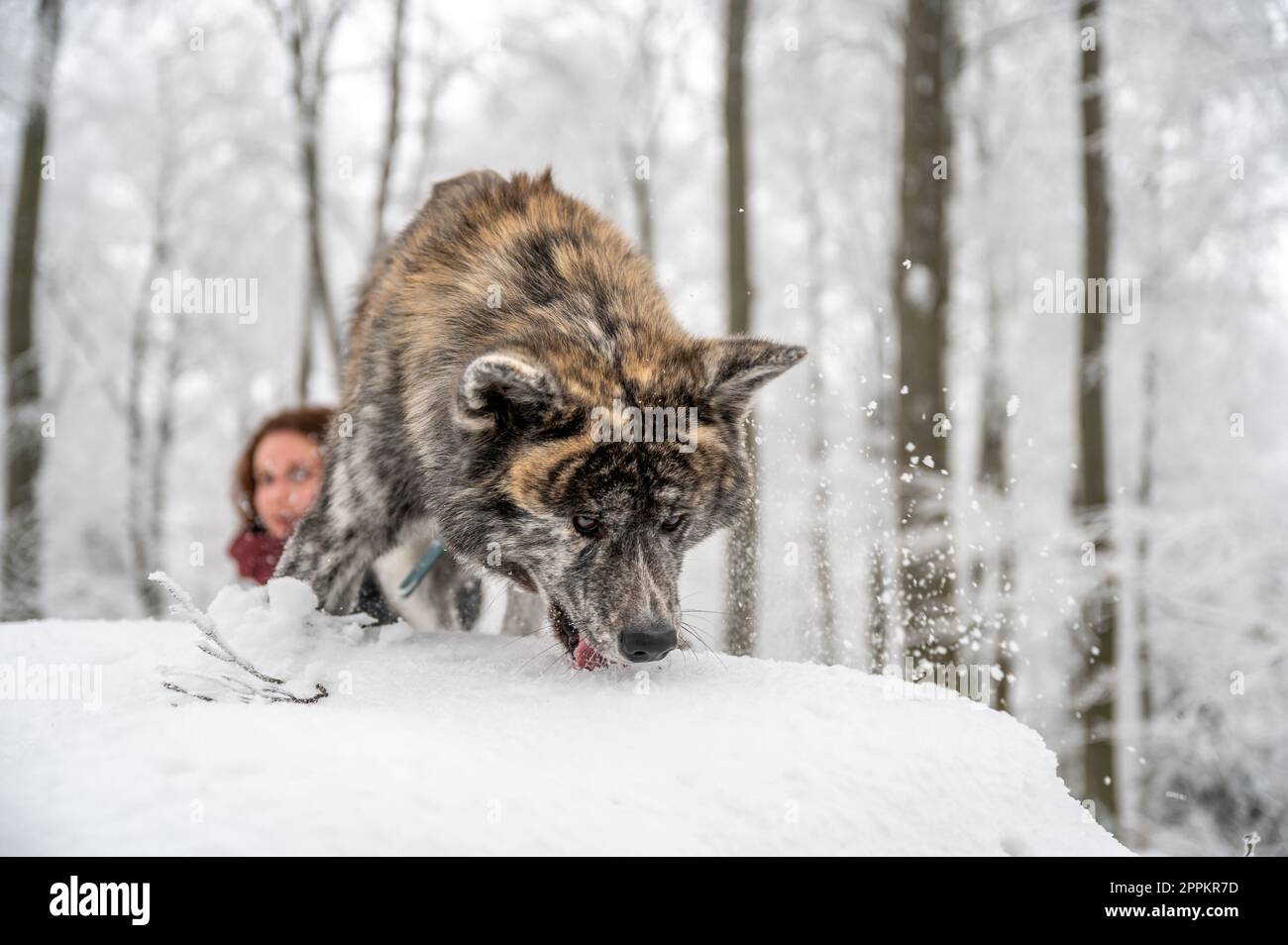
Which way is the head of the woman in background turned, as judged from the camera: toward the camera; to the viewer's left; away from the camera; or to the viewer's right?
toward the camera

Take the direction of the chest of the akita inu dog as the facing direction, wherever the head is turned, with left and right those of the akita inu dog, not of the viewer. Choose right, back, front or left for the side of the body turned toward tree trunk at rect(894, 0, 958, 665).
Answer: back

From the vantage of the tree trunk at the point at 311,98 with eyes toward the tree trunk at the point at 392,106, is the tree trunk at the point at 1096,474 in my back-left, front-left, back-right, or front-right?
front-right

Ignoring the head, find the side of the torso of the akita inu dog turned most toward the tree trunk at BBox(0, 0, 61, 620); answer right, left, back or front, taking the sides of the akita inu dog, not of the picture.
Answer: back

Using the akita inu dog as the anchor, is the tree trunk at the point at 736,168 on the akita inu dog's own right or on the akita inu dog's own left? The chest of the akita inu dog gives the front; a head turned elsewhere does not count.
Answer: on the akita inu dog's own left

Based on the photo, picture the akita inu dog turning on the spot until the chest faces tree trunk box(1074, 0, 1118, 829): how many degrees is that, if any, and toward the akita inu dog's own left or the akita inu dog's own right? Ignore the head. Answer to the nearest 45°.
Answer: approximately 90° to the akita inu dog's own left

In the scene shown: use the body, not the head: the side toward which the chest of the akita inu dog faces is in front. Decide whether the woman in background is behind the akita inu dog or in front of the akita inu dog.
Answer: behind

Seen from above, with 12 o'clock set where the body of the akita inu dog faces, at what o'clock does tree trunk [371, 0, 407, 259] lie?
The tree trunk is roughly at 7 o'clock from the akita inu dog.

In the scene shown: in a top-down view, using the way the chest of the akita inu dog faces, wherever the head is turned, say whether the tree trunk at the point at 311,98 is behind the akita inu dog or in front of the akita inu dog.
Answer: behind

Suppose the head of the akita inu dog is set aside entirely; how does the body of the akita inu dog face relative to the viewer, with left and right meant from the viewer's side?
facing the viewer and to the right of the viewer
